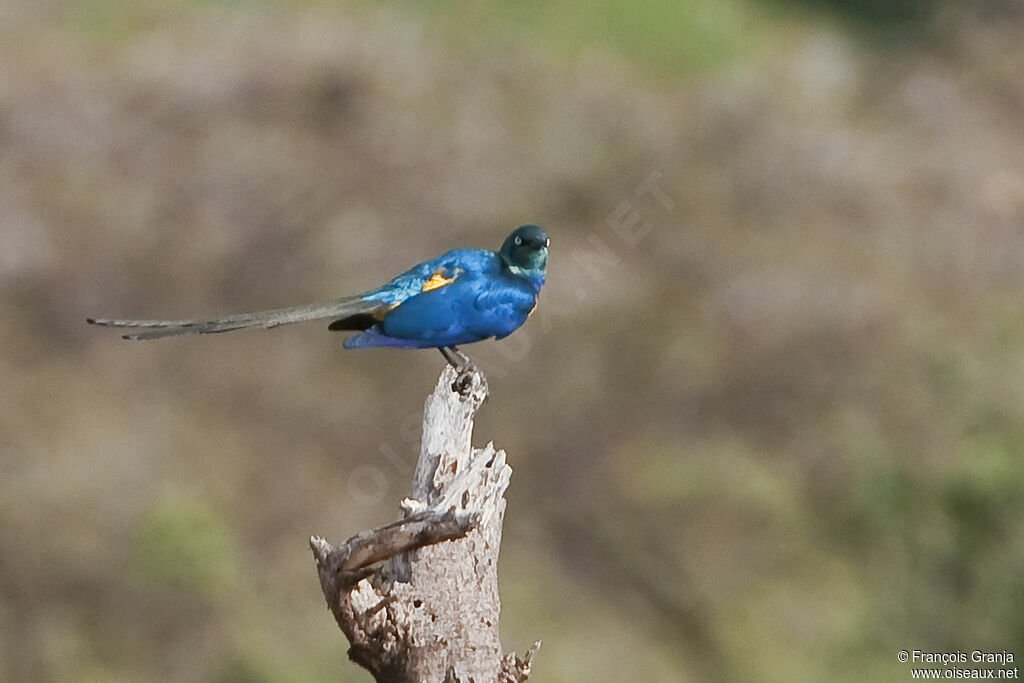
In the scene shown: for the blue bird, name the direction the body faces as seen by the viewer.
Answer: to the viewer's right
